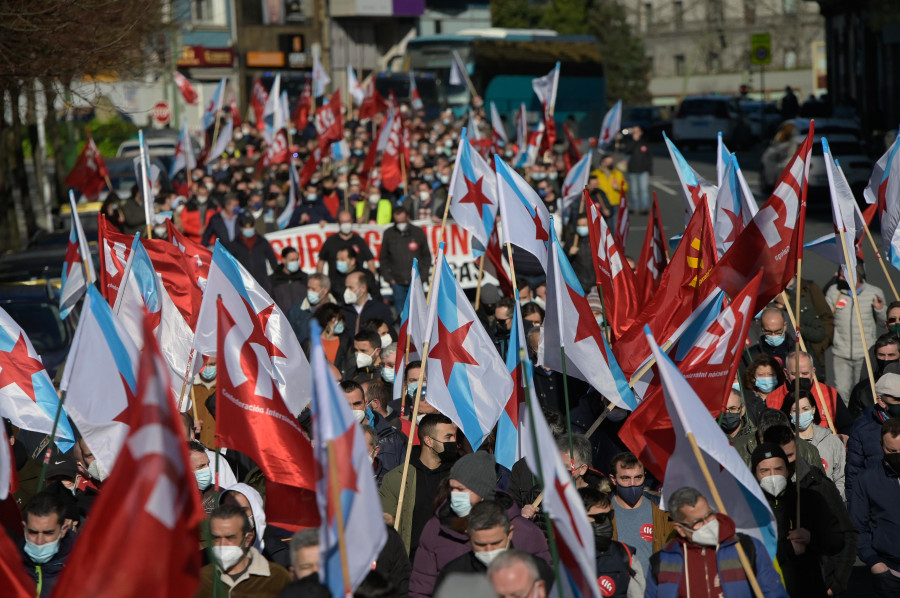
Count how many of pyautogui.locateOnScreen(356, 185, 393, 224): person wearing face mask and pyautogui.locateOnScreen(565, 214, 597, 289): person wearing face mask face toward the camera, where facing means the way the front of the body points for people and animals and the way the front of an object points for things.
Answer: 2

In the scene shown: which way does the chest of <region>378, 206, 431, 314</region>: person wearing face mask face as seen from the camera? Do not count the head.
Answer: toward the camera

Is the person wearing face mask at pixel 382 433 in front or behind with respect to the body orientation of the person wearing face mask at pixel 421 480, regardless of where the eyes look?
behind

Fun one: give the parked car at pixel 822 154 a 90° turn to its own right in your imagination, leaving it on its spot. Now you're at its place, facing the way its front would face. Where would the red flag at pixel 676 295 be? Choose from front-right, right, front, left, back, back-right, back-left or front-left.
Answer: left

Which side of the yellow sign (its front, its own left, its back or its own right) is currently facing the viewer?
front

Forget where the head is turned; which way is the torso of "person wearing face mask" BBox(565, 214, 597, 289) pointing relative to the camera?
toward the camera

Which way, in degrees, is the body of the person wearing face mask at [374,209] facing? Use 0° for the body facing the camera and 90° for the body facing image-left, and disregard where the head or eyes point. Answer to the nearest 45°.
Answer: approximately 0°

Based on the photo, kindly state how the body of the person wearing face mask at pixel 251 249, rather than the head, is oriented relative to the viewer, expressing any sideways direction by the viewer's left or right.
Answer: facing the viewer

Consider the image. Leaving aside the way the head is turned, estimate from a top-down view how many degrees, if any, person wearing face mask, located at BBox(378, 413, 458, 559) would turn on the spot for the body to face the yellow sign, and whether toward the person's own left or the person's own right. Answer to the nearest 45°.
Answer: approximately 135° to the person's own left

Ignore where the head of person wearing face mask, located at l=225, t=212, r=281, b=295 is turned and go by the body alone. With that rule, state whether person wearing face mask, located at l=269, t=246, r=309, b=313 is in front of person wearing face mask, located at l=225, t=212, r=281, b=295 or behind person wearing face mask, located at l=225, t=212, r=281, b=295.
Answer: in front

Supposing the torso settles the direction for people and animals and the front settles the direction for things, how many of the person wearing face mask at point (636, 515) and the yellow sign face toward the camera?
2
